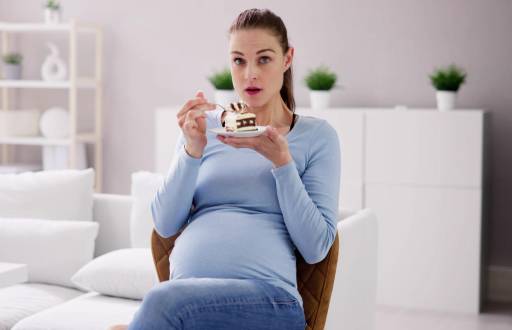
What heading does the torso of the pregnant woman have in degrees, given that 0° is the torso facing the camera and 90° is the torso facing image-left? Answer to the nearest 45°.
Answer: approximately 45°

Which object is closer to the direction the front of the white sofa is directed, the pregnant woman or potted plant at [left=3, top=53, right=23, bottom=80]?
the pregnant woman

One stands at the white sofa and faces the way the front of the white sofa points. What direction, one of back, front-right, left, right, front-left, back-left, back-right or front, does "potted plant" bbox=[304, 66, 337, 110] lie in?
back

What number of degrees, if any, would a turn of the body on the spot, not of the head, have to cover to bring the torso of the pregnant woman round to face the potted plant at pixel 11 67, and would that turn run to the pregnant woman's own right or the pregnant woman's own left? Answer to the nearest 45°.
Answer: approximately 90° to the pregnant woman's own right

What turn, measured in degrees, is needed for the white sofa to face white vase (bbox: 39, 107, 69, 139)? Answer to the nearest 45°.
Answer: approximately 135° to its right

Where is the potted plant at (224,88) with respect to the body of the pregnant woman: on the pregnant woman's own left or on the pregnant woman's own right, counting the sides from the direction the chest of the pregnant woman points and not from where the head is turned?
on the pregnant woman's own right

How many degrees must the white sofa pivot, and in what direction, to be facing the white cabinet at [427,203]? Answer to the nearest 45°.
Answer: approximately 135° to its left

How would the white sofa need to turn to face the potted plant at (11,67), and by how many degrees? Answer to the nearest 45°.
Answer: approximately 135° to its right

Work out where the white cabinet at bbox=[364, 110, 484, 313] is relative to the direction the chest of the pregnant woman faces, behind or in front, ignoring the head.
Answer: behind

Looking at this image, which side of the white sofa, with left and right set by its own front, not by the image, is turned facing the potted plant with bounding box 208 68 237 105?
back

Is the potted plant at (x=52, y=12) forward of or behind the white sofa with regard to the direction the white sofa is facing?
behind

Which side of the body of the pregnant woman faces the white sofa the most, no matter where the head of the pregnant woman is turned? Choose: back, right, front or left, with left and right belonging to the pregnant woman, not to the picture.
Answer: back

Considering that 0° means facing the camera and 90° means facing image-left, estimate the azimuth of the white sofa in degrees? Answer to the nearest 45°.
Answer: approximately 0°
